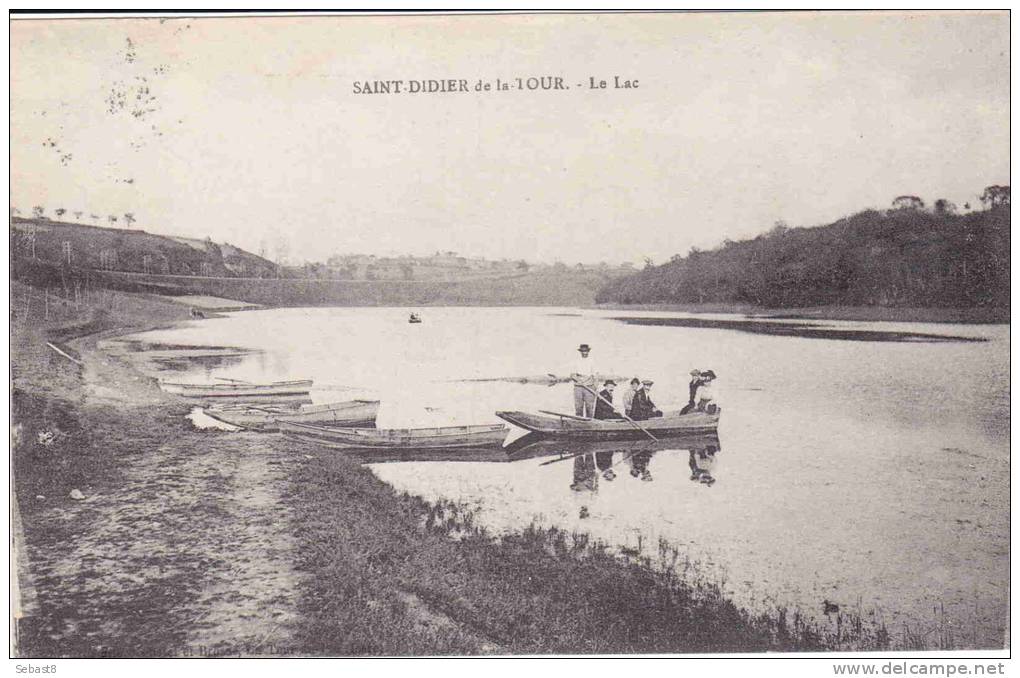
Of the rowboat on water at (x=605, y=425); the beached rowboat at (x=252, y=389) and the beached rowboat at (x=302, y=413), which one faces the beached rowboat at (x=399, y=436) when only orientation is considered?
the rowboat on water

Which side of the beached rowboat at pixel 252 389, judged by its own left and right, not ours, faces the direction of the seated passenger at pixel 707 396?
back

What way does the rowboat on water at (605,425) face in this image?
to the viewer's left

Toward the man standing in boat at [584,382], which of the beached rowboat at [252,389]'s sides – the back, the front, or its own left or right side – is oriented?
back

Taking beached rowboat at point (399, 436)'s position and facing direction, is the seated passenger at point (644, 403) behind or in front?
behind

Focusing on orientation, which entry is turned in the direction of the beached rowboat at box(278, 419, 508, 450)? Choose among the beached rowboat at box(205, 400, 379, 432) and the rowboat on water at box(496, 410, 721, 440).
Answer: the rowboat on water

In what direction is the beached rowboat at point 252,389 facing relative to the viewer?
to the viewer's left

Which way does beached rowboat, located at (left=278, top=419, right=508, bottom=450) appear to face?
to the viewer's left
